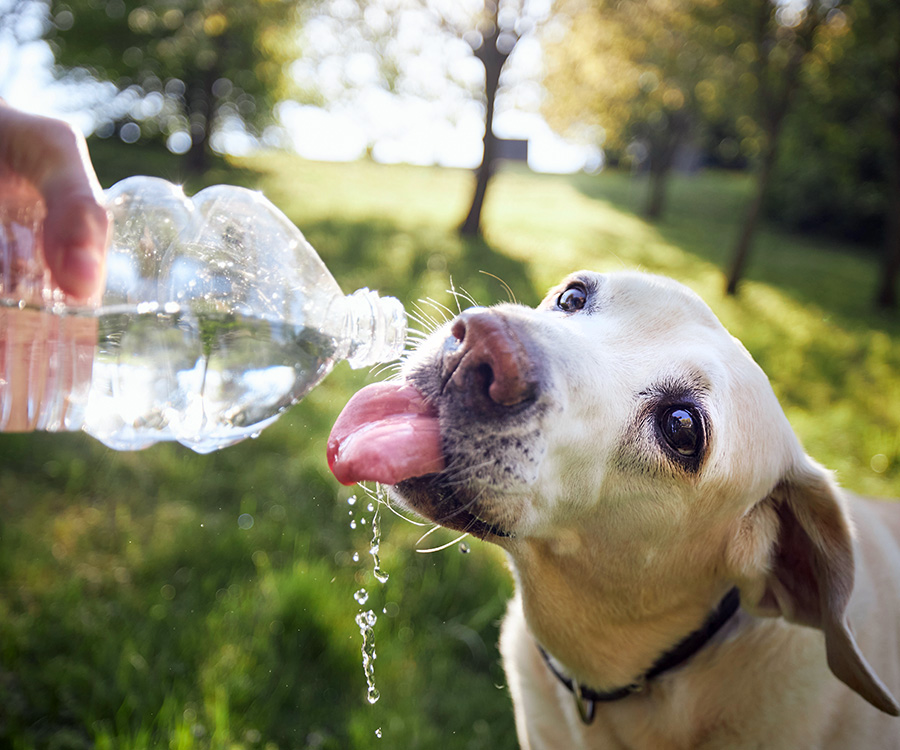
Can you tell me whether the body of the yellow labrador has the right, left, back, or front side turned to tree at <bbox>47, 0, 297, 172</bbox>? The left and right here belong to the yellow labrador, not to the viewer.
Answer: right

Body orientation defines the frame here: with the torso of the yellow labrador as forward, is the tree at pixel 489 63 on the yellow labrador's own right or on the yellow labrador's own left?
on the yellow labrador's own right

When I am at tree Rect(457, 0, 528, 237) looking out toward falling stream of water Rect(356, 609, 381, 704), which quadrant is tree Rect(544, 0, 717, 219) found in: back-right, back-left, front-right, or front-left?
back-left

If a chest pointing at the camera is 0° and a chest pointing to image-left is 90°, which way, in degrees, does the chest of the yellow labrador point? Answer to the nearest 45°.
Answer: approximately 45°

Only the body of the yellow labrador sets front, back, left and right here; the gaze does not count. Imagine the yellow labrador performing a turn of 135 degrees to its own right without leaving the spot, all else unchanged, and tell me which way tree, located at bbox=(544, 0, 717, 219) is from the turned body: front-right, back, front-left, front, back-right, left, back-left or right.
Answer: front

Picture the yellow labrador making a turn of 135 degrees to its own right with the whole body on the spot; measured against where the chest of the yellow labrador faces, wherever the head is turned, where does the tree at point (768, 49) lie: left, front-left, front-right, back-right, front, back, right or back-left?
front
